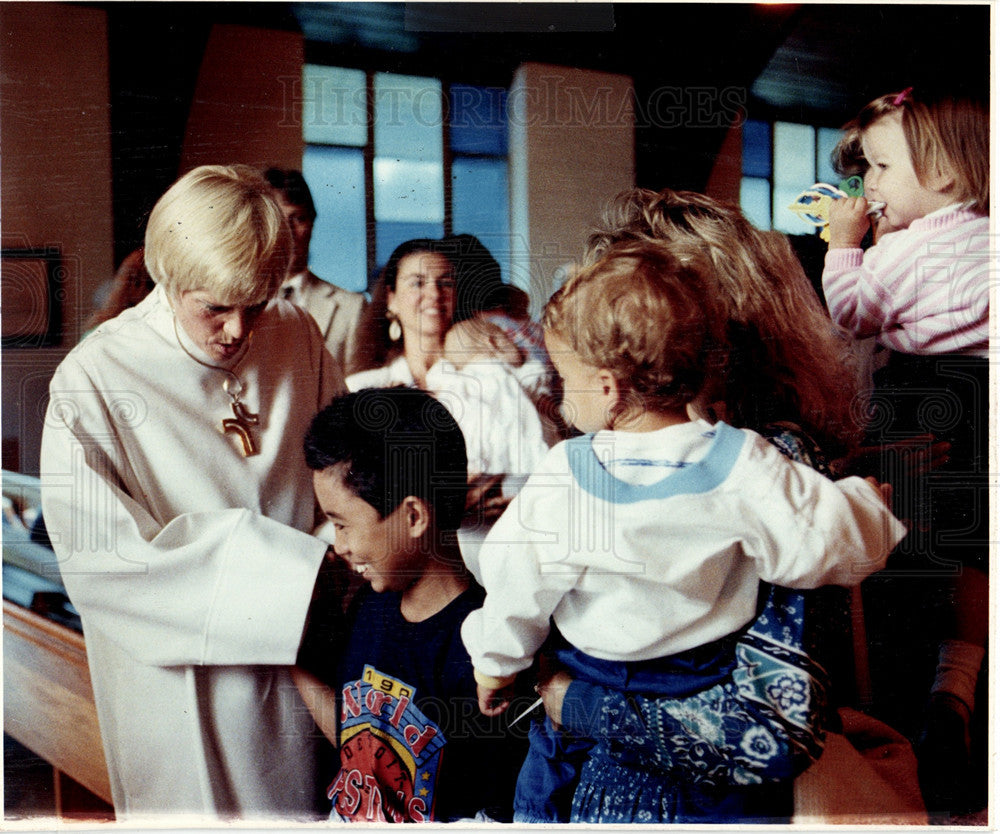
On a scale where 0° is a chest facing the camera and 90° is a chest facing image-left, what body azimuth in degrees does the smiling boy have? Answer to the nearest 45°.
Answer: approximately 45°

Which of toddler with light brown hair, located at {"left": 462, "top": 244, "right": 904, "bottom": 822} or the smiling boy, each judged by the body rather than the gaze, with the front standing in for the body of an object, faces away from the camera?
the toddler with light brown hair

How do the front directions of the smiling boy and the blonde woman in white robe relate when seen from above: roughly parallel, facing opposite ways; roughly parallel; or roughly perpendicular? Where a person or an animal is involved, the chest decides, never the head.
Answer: roughly perpendicular

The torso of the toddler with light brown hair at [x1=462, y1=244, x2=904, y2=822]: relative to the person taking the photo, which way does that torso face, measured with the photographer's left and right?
facing away from the viewer

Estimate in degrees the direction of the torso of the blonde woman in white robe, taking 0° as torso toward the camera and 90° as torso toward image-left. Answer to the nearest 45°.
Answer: approximately 315°

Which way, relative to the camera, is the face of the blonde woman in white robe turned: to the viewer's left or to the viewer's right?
to the viewer's right

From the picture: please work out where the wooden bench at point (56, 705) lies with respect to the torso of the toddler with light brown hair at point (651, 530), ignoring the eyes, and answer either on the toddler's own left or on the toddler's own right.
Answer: on the toddler's own left
